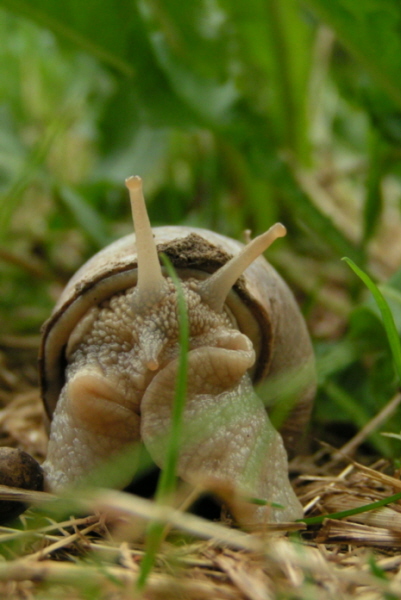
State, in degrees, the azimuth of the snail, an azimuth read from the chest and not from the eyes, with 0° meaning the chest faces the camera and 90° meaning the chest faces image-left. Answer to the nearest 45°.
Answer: approximately 0°

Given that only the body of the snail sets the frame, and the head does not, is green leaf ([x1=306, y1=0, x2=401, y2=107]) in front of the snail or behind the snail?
behind
